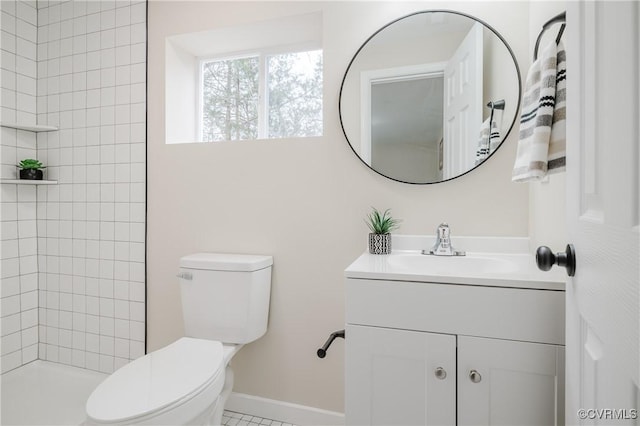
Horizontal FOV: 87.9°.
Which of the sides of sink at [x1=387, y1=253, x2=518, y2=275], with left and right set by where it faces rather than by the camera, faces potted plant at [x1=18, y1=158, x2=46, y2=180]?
right

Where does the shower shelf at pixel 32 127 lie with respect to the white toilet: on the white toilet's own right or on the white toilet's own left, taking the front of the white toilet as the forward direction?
on the white toilet's own right

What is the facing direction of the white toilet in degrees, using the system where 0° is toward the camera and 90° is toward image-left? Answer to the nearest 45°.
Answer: approximately 45°

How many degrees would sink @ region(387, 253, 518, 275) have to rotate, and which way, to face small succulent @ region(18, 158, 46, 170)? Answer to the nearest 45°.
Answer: approximately 90° to its right

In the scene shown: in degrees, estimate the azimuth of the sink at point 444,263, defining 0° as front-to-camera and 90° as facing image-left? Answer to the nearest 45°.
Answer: approximately 0°

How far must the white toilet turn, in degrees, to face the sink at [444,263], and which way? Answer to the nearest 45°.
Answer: approximately 90° to its left

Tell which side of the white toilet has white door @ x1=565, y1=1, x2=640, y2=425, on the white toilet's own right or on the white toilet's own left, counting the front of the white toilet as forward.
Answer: on the white toilet's own left

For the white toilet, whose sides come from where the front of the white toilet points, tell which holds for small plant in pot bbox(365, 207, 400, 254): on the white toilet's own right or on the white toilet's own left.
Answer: on the white toilet's own left
